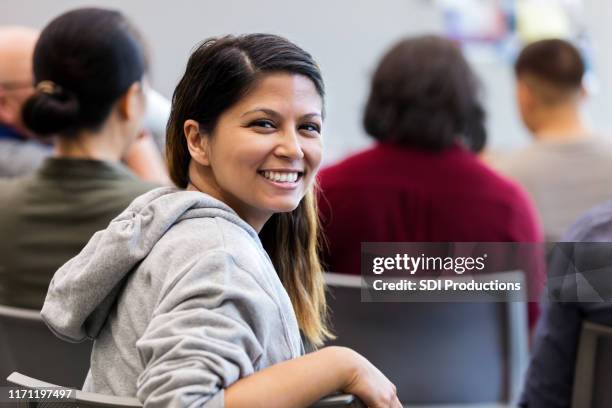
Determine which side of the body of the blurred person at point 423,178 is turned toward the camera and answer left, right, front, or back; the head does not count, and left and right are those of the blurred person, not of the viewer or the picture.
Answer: back

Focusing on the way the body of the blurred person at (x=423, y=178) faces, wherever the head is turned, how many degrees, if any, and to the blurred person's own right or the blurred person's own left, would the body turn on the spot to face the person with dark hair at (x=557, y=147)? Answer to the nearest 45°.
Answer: approximately 45° to the blurred person's own right

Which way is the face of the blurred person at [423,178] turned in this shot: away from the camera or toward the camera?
away from the camera

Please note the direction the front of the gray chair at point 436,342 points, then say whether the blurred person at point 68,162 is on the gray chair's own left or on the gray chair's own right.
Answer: on the gray chair's own left

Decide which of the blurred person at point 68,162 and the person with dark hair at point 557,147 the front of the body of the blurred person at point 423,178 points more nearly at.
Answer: the person with dark hair

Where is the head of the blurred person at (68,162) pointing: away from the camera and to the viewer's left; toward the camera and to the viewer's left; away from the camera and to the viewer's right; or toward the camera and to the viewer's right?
away from the camera and to the viewer's right

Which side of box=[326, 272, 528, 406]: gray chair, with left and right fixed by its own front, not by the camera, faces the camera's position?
back

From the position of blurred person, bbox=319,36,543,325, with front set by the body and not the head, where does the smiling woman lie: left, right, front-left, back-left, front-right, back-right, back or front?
back

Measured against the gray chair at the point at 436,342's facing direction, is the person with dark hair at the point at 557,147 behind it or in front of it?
in front

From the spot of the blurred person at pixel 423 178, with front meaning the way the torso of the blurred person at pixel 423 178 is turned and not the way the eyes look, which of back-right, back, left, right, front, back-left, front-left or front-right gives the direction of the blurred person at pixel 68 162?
back-left

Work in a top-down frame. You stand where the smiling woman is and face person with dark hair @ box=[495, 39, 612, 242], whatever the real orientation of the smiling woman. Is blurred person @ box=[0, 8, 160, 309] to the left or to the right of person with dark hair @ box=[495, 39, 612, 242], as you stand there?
left

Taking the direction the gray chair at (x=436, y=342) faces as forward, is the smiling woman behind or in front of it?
behind

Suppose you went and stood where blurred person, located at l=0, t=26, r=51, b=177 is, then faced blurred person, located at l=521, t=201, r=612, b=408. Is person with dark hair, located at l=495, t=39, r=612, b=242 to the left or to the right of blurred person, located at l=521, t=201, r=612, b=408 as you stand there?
left
